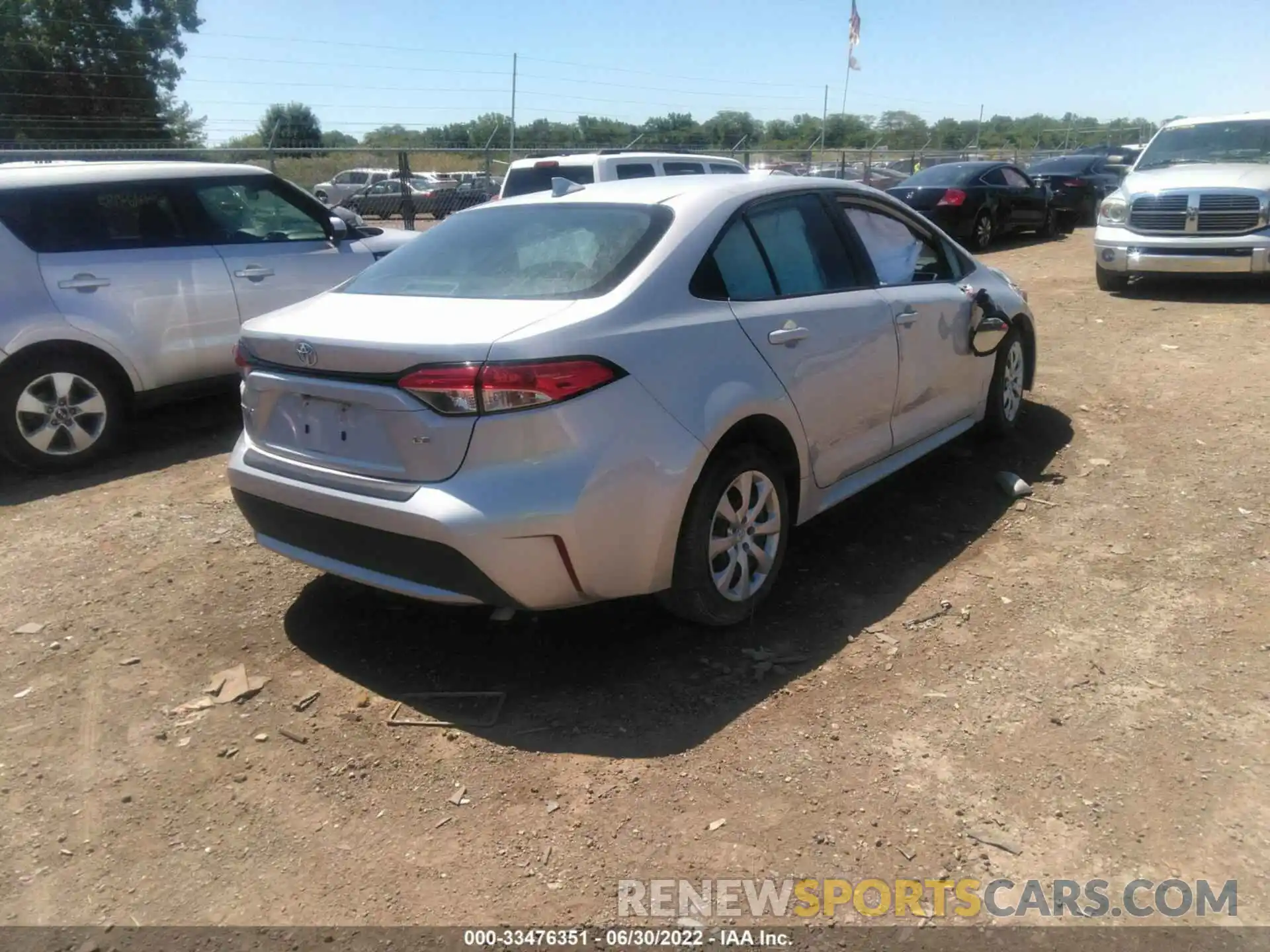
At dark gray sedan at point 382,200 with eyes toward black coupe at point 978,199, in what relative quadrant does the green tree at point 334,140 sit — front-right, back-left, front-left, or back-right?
back-left

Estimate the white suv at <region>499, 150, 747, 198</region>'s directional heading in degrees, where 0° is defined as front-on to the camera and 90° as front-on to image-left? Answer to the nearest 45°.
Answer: approximately 225°

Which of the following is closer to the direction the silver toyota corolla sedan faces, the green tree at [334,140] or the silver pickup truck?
the silver pickup truck

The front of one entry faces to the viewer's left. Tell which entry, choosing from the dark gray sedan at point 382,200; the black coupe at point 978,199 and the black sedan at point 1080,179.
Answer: the dark gray sedan at point 382,200

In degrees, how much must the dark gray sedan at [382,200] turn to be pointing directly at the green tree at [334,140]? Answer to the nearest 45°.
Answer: approximately 90° to its right

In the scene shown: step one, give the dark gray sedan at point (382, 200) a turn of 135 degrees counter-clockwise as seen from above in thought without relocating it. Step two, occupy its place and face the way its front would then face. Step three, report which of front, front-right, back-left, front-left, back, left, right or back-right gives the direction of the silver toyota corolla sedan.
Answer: front-right

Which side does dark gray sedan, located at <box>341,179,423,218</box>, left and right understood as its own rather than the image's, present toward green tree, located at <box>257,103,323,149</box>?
right

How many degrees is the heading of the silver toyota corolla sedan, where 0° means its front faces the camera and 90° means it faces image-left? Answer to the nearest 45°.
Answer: approximately 225°

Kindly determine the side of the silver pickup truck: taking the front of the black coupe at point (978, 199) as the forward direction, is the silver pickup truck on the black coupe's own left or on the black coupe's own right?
on the black coupe's own right

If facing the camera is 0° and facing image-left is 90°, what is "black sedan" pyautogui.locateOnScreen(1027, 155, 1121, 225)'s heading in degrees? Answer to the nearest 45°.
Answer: approximately 225°

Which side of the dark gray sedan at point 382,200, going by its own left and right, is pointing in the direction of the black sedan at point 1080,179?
back

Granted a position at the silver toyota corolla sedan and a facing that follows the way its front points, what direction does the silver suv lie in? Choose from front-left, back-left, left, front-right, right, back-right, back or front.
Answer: left

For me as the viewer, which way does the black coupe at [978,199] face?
facing away from the viewer and to the right of the viewer

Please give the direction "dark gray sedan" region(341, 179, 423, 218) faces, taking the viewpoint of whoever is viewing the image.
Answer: facing to the left of the viewer
